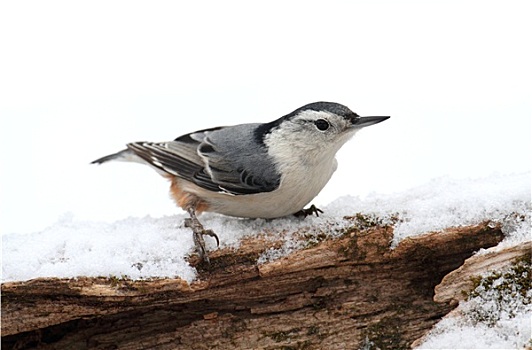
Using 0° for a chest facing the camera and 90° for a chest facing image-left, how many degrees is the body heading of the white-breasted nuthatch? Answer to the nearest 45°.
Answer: approximately 270°
